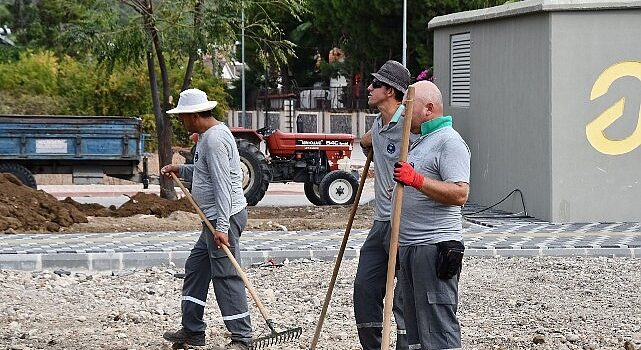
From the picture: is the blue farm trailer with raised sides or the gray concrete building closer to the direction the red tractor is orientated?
the gray concrete building

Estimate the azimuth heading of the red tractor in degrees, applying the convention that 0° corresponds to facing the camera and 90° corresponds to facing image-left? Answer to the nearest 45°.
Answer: approximately 270°

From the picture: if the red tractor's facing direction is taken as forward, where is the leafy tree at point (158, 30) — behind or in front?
behind

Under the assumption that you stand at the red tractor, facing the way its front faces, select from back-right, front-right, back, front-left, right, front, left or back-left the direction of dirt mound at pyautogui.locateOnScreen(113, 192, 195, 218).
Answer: back-right

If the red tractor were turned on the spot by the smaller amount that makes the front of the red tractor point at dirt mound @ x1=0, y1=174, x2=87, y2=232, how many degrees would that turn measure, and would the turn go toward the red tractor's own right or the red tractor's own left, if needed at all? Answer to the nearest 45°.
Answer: approximately 135° to the red tractor's own right
